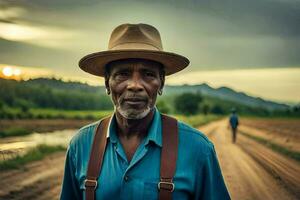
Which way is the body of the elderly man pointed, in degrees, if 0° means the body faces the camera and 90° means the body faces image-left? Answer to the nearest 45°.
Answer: approximately 0°
